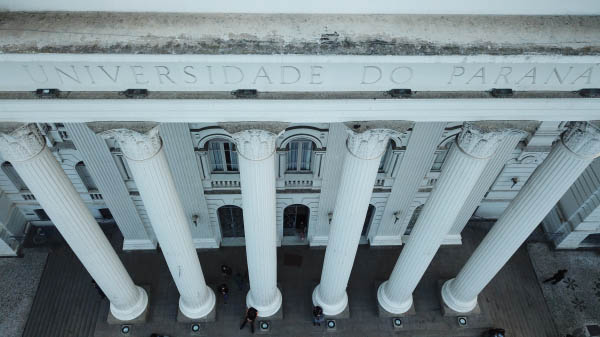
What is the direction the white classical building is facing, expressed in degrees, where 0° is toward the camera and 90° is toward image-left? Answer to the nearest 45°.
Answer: approximately 0°
